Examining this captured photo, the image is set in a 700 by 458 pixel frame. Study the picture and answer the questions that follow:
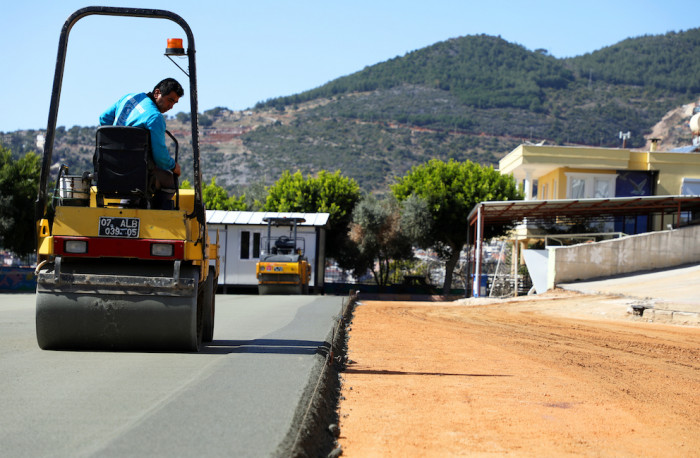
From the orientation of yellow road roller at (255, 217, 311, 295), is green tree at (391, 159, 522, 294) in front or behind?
behind

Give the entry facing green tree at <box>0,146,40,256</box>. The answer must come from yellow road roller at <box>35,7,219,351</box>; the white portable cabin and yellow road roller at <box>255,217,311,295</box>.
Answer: yellow road roller at <box>35,7,219,351</box>

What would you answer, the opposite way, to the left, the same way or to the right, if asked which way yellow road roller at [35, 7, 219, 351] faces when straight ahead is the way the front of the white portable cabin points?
the opposite way

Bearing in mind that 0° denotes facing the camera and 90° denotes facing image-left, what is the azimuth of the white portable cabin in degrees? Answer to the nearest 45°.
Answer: approximately 0°

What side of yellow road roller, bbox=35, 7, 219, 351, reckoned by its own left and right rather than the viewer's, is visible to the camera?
back

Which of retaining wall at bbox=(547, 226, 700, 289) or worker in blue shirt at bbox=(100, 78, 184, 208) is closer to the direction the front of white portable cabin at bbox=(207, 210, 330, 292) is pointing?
the worker in blue shirt

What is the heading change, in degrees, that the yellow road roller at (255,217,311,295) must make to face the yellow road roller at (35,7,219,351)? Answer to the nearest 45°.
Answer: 0° — it already faces it

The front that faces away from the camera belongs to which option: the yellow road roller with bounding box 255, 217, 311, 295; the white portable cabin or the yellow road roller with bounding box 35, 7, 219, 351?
the yellow road roller with bounding box 35, 7, 219, 351

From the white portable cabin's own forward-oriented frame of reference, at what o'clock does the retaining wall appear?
The retaining wall is roughly at 10 o'clock from the white portable cabin.

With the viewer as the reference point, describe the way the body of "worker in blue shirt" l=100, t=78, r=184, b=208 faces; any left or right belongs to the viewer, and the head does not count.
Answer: facing away from the viewer and to the right of the viewer
